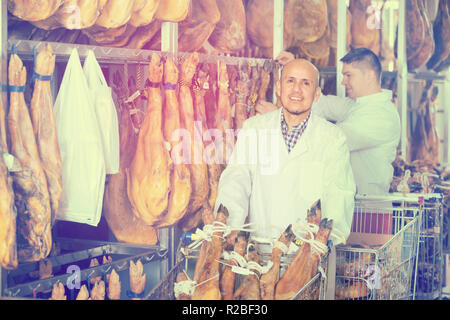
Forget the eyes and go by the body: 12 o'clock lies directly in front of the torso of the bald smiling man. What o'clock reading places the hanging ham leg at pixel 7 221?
The hanging ham leg is roughly at 2 o'clock from the bald smiling man.

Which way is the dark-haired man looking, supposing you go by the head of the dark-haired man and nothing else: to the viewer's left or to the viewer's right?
to the viewer's left

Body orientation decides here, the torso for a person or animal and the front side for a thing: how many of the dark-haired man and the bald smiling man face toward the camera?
1

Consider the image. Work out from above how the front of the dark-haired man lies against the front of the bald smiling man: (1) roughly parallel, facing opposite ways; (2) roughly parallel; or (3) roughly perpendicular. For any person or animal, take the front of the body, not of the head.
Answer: roughly perpendicular

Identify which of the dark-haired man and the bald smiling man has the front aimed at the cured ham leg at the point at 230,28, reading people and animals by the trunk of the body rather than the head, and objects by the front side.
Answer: the dark-haired man

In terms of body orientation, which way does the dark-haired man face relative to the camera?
to the viewer's left

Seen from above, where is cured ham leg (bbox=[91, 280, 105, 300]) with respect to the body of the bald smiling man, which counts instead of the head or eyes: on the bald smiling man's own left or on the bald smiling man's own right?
on the bald smiling man's own right

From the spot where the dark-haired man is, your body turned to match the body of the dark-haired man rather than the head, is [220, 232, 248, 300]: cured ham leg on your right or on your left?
on your left

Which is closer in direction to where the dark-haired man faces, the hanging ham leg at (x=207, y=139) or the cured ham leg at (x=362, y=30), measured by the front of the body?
the hanging ham leg
